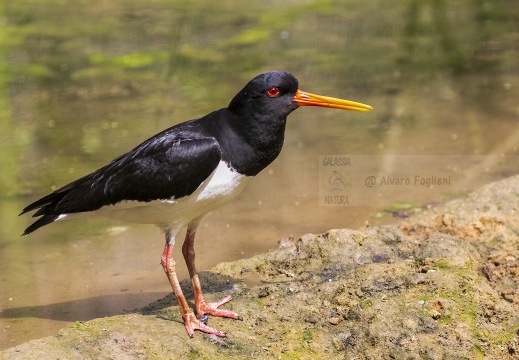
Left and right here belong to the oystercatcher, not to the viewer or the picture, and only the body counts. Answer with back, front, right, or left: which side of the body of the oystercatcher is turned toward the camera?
right
